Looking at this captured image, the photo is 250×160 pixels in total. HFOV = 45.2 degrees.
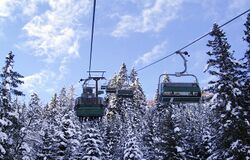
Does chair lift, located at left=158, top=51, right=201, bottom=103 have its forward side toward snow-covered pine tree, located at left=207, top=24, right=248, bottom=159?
no

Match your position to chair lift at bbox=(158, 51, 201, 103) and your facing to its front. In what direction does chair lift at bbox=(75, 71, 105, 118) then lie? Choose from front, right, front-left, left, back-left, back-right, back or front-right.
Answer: back-right

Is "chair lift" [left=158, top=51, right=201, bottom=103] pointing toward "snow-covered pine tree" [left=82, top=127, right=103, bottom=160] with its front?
no

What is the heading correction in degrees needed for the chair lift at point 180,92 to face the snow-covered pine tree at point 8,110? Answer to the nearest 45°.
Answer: approximately 135° to its right

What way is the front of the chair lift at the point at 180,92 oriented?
toward the camera
